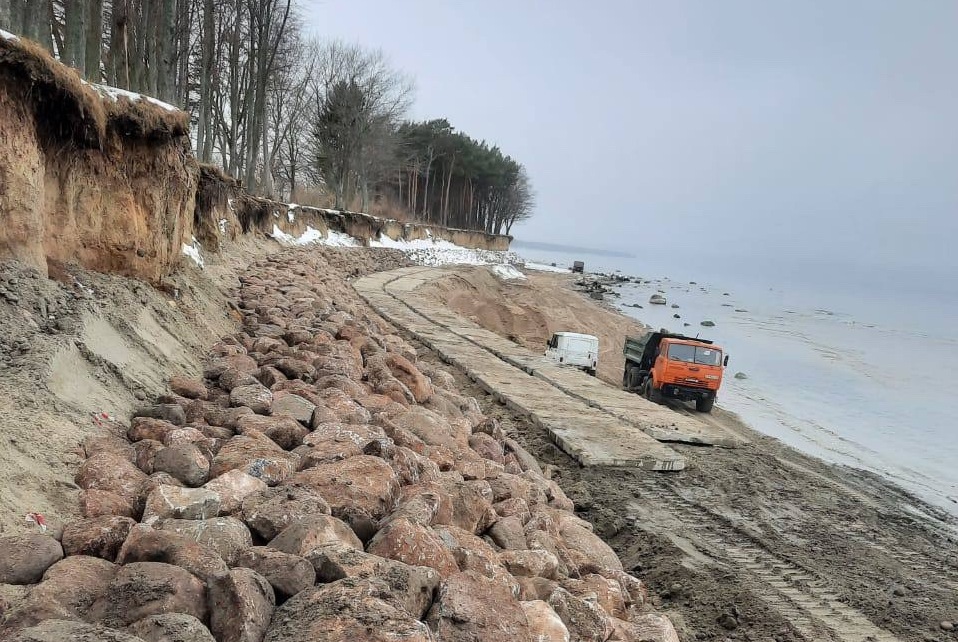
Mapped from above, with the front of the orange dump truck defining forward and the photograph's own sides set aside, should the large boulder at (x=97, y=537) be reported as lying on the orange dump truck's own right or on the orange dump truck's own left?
on the orange dump truck's own right

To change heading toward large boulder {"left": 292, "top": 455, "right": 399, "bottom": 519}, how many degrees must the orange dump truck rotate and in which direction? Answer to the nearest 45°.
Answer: approximately 45° to its right

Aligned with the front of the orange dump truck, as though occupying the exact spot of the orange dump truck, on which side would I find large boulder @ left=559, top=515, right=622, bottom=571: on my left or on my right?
on my right

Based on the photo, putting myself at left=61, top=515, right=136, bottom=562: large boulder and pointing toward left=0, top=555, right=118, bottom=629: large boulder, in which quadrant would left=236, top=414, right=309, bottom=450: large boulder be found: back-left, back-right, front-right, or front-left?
back-left

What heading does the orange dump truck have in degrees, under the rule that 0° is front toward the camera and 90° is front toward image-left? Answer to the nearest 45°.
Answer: approximately 315°

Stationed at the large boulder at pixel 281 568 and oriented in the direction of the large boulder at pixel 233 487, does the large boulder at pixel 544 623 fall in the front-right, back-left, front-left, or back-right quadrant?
back-right

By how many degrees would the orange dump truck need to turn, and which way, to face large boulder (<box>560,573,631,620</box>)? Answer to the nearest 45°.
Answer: approximately 45° to its right

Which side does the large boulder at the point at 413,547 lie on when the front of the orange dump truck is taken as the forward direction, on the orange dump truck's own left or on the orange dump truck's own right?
on the orange dump truck's own right

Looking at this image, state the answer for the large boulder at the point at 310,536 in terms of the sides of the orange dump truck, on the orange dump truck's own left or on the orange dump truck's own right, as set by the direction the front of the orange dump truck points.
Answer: on the orange dump truck's own right

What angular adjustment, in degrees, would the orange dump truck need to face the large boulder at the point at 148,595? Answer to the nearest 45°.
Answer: approximately 45° to its right

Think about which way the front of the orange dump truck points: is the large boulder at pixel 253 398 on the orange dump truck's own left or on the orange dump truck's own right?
on the orange dump truck's own right
